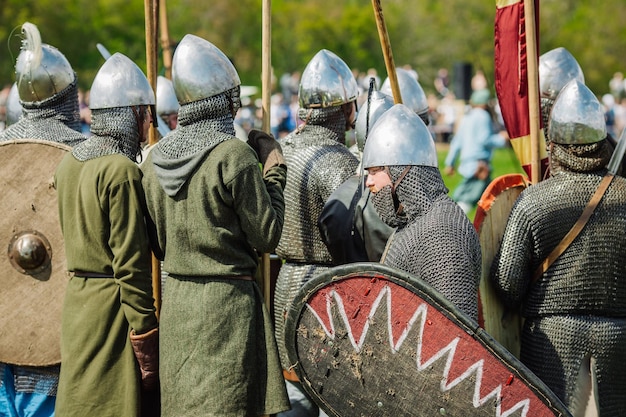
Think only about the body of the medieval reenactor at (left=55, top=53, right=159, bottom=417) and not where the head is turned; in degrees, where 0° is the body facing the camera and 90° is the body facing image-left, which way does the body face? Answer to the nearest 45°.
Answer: approximately 225°

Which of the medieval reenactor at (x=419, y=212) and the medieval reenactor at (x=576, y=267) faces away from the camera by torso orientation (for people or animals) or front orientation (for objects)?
the medieval reenactor at (x=576, y=267)

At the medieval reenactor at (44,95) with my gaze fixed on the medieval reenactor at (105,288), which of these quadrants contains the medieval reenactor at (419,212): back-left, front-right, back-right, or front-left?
front-left

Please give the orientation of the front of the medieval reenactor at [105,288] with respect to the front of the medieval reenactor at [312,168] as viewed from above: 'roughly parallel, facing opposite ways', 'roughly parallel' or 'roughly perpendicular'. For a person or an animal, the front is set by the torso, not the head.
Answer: roughly parallel

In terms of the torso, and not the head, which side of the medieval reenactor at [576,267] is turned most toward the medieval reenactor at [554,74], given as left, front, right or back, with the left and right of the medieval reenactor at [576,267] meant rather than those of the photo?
front

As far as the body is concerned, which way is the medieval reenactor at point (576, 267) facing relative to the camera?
away from the camera

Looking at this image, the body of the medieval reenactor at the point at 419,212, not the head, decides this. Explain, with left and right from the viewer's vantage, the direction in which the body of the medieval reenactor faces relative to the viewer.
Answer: facing to the left of the viewer

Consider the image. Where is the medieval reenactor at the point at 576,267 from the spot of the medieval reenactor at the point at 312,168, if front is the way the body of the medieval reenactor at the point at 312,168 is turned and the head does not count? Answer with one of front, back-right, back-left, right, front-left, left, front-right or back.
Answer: right

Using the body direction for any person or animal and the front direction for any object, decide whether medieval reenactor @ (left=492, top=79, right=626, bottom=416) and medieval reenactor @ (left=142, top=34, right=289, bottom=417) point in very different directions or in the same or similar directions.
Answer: same or similar directions

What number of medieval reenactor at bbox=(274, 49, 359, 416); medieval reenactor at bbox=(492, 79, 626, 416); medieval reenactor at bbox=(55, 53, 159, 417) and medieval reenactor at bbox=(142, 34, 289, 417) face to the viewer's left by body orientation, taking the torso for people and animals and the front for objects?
0

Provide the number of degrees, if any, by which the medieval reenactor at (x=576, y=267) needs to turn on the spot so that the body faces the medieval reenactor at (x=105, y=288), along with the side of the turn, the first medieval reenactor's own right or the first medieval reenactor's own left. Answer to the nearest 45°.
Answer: approximately 90° to the first medieval reenactor's own left

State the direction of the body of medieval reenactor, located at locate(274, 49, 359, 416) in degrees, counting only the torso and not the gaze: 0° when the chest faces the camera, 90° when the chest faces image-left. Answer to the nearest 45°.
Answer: approximately 225°

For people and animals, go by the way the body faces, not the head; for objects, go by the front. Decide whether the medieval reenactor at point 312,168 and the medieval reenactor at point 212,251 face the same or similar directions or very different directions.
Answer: same or similar directions
